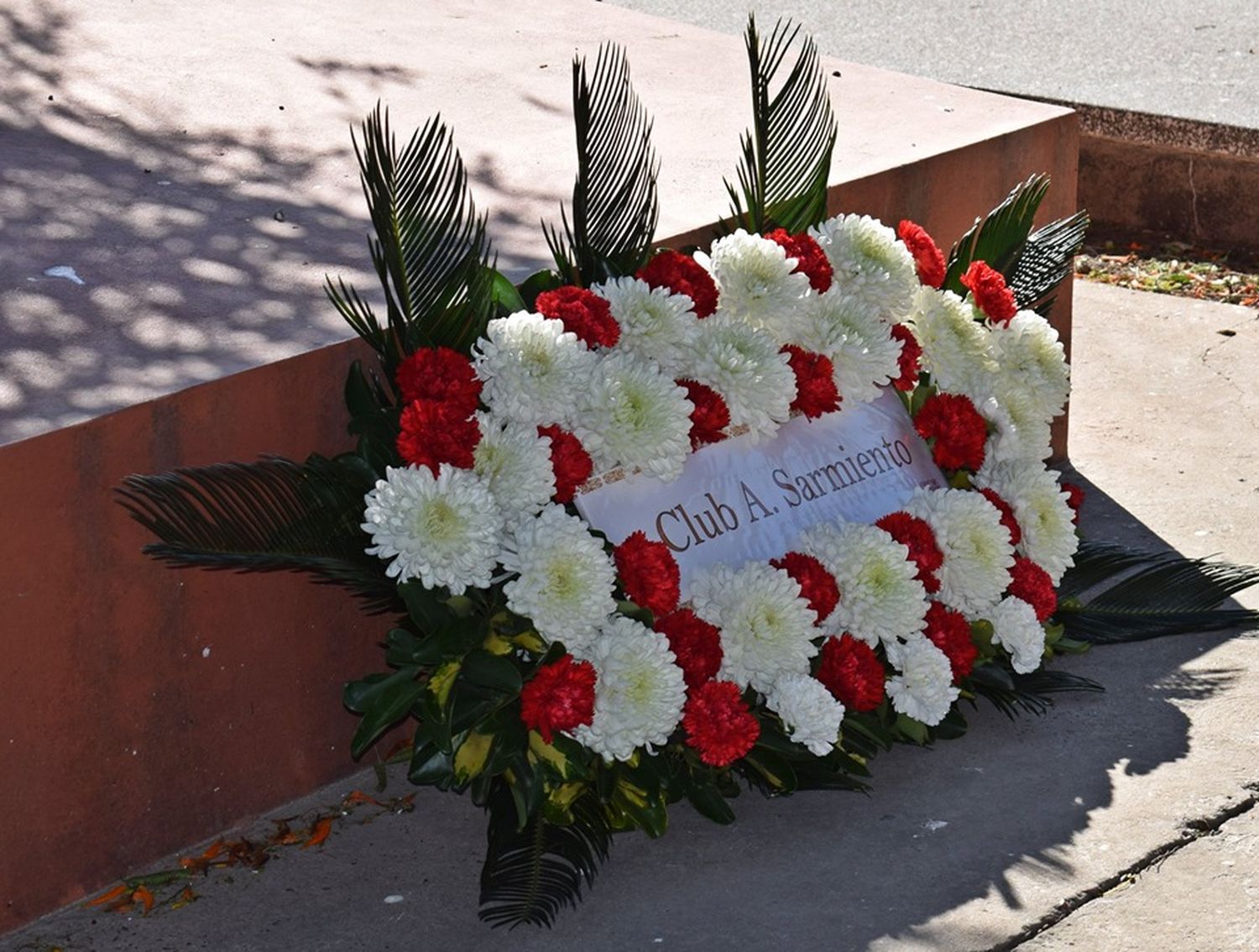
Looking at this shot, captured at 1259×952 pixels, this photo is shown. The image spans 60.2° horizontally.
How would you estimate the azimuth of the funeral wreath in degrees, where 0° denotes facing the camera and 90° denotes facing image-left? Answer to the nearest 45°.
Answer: approximately 315°
